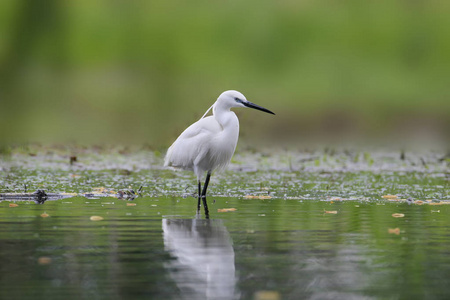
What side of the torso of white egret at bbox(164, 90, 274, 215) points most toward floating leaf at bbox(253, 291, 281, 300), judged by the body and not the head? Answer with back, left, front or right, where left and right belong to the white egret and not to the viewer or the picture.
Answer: right

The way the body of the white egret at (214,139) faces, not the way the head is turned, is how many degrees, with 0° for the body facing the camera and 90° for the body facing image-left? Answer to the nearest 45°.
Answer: approximately 270°

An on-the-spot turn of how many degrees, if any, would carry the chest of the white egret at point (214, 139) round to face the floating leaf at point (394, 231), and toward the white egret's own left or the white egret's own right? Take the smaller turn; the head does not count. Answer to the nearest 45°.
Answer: approximately 45° to the white egret's own right

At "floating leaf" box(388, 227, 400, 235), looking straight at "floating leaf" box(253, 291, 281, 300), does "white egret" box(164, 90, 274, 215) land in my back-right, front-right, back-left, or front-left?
back-right
